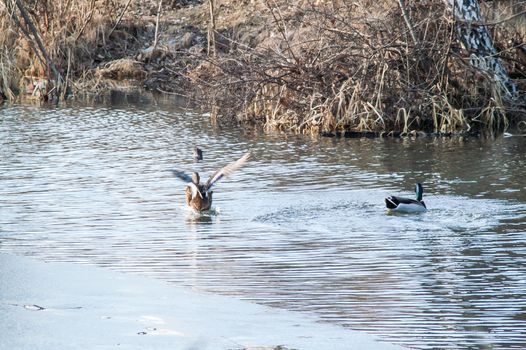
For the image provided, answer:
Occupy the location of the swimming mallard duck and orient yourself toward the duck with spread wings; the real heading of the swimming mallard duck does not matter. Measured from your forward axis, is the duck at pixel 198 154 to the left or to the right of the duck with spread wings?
right

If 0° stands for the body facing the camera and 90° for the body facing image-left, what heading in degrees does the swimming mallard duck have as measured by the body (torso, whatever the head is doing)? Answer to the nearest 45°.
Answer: approximately 270°

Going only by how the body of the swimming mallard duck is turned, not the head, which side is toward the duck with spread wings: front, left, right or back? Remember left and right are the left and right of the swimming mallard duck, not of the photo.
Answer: back
